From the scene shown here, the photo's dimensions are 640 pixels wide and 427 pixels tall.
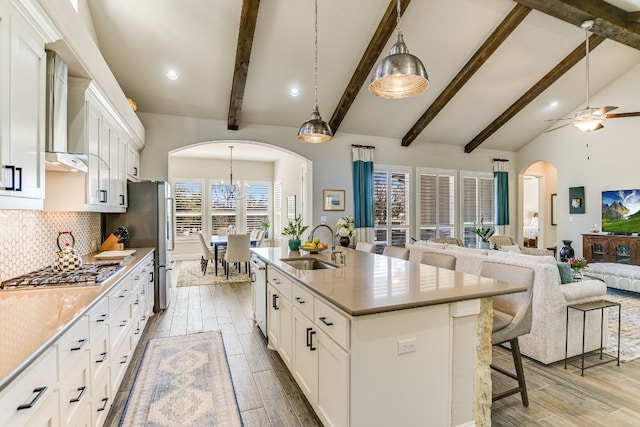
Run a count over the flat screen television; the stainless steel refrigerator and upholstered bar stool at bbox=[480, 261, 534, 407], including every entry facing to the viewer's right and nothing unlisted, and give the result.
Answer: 1

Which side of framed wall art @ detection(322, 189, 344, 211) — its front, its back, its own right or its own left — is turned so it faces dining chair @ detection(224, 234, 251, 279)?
right

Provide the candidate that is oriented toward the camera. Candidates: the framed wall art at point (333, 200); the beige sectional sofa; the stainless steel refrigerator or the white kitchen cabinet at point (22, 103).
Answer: the framed wall art

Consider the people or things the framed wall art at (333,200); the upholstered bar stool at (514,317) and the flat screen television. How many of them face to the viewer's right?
0

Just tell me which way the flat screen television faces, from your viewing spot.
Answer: facing the viewer and to the left of the viewer

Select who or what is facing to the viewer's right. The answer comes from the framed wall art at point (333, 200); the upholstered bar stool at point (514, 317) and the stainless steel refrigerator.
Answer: the stainless steel refrigerator

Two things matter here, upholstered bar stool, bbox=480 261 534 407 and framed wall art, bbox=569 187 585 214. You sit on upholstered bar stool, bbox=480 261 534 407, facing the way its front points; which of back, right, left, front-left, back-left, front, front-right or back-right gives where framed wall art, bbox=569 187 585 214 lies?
back-right

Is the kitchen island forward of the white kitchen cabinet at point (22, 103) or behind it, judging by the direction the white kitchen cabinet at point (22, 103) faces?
forward

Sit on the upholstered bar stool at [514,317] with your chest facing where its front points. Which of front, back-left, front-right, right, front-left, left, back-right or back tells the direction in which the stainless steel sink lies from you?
front-right

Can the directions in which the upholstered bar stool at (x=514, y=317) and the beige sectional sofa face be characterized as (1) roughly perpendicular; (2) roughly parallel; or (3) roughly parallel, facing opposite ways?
roughly parallel, facing opposite ways

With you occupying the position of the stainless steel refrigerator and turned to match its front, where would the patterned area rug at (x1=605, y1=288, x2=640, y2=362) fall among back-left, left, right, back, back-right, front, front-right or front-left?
front-right

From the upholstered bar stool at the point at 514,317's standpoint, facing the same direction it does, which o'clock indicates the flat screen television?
The flat screen television is roughly at 5 o'clock from the upholstered bar stool.

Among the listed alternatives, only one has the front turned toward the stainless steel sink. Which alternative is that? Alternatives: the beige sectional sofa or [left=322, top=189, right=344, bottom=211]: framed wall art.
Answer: the framed wall art

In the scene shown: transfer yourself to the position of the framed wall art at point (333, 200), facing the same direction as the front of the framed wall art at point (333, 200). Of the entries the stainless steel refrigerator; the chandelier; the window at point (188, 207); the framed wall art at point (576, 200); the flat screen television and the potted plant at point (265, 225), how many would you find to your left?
2

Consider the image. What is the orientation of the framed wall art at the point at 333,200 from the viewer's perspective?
toward the camera

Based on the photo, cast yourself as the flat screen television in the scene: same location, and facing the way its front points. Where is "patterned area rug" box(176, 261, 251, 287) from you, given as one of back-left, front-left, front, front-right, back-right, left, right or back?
front

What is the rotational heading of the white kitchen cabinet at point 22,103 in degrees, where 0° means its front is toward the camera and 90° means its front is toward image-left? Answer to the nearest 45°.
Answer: approximately 270°
